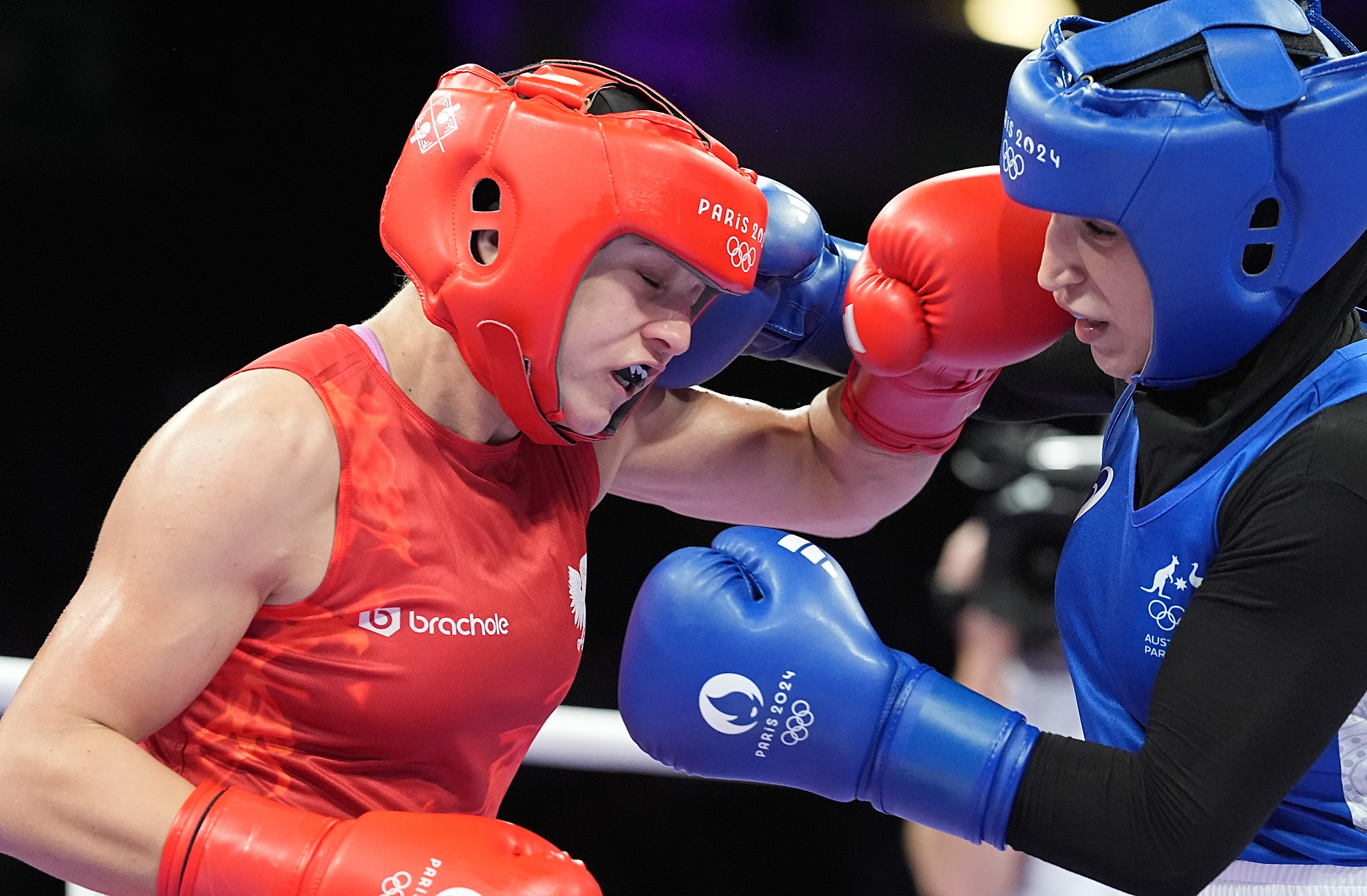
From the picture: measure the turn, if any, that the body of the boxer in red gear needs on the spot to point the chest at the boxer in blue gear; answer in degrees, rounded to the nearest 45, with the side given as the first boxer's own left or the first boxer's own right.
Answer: approximately 45° to the first boxer's own left

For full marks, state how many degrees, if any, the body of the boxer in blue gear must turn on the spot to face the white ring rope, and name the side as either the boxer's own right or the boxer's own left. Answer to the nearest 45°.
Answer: approximately 90° to the boxer's own right

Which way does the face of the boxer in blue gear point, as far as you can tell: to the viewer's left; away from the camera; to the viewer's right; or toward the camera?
to the viewer's left

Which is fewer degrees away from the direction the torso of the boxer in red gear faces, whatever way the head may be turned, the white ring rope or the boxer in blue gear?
the boxer in blue gear

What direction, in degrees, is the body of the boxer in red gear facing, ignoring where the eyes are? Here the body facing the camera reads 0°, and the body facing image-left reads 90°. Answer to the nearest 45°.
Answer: approximately 315°

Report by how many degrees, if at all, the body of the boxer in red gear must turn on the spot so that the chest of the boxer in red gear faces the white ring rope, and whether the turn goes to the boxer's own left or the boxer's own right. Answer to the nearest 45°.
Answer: approximately 135° to the boxer's own left

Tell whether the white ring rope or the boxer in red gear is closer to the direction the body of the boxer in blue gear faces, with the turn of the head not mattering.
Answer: the boxer in red gear

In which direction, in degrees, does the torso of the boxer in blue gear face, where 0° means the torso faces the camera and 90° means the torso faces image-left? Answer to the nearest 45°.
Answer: approximately 45°
